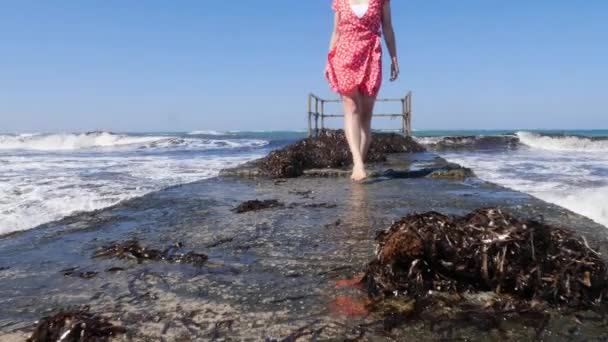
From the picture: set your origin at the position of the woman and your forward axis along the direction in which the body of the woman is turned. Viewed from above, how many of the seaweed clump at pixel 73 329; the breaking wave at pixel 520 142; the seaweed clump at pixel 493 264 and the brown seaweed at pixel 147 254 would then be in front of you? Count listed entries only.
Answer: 3

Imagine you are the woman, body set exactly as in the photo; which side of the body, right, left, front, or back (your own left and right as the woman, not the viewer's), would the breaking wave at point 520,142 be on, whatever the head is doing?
back

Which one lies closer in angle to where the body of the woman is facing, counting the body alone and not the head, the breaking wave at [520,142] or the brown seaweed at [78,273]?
the brown seaweed

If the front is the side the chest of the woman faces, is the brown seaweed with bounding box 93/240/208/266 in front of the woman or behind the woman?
in front

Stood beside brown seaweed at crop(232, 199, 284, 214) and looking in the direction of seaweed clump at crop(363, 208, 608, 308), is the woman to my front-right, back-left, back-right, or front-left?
back-left

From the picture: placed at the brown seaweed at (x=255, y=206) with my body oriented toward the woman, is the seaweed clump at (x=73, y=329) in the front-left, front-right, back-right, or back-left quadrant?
back-right

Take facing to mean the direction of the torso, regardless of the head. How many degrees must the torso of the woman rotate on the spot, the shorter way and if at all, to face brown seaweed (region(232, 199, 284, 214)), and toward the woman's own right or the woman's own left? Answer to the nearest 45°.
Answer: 0° — they already face it

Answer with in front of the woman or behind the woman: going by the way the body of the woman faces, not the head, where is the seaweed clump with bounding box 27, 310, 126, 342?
in front

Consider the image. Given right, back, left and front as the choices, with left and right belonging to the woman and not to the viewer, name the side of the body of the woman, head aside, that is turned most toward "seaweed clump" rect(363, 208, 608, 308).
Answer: front

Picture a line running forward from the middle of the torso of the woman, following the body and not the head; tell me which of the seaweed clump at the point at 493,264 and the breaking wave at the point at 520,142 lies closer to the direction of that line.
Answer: the seaweed clump

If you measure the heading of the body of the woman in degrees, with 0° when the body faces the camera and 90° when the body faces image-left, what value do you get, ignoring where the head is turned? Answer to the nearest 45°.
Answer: approximately 0°
